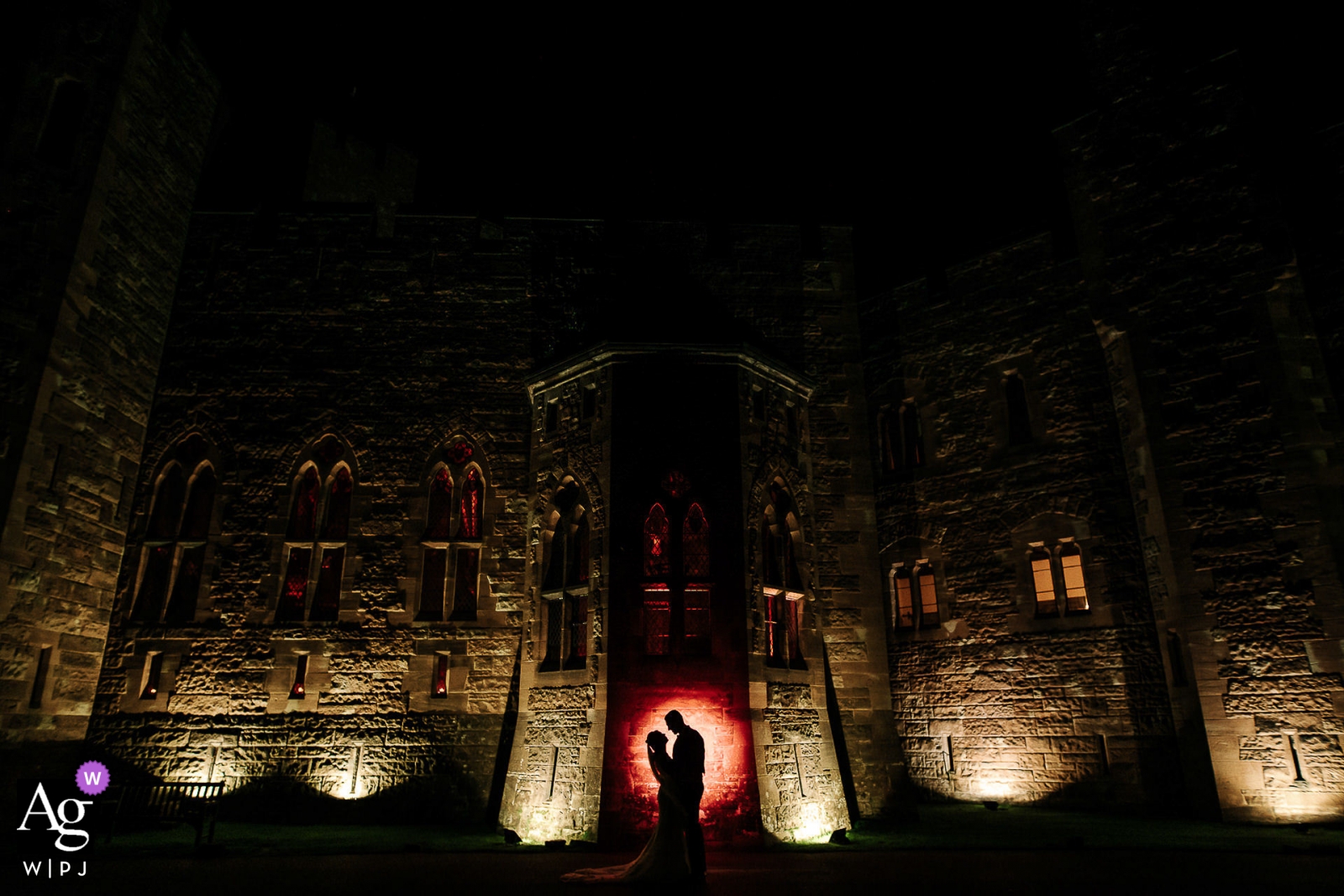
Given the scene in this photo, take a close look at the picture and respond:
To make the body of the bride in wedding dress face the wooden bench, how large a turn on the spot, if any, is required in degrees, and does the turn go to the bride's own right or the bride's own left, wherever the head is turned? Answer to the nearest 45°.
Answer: approximately 135° to the bride's own left

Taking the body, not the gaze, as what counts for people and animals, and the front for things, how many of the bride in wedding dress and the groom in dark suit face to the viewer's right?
1

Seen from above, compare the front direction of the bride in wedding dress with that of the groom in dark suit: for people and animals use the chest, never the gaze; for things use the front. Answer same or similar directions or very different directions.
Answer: very different directions

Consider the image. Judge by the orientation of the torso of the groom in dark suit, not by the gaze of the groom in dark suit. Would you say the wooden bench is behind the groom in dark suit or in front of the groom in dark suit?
in front

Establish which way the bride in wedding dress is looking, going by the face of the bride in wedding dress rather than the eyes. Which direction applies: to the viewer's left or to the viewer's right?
to the viewer's right

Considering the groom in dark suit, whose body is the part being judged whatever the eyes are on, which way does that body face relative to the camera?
to the viewer's left

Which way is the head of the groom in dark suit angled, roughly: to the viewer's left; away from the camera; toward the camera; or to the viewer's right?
to the viewer's left

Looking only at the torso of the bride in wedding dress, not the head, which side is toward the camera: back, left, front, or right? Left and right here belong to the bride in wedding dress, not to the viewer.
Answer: right
